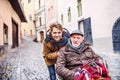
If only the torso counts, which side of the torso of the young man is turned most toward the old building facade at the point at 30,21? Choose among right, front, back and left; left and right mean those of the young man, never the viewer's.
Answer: back

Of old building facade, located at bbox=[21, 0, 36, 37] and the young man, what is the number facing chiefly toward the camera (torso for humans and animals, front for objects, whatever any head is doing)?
2

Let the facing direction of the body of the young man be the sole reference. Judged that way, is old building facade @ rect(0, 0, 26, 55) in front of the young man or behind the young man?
behind

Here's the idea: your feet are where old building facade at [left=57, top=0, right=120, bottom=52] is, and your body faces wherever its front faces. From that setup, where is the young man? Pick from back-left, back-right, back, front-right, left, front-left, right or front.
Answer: front-left

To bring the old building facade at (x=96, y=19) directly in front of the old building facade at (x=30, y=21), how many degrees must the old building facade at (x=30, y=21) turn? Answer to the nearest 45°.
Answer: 0° — it already faces it

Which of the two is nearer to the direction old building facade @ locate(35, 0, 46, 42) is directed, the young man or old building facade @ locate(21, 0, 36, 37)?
the young man
